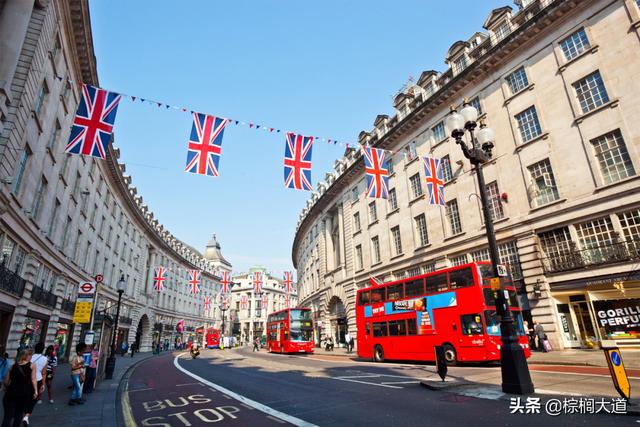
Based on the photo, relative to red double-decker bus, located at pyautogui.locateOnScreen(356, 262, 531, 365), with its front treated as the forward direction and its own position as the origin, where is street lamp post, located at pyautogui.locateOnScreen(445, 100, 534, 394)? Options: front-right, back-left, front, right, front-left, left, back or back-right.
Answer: front-right

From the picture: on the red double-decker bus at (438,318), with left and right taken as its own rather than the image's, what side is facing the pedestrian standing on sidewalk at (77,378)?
right

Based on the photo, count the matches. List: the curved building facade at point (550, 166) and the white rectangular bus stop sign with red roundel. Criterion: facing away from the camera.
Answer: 0

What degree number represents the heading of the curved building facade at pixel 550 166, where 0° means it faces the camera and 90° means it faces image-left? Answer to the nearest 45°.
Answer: approximately 45°

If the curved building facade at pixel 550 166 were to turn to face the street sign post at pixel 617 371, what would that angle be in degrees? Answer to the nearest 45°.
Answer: approximately 45° to its left

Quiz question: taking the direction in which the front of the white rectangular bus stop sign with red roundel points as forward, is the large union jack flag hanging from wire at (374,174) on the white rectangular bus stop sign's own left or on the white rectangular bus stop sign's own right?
on the white rectangular bus stop sign's own left

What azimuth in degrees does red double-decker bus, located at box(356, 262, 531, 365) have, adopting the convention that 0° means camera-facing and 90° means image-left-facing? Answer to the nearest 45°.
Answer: approximately 315°

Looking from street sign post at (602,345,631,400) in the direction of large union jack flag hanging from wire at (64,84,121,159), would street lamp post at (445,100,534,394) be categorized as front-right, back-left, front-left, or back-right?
front-right

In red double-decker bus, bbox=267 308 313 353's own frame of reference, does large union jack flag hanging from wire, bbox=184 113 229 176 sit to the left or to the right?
on its right

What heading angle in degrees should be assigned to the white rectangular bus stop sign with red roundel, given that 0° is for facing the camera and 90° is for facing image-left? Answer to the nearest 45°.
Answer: approximately 0°
